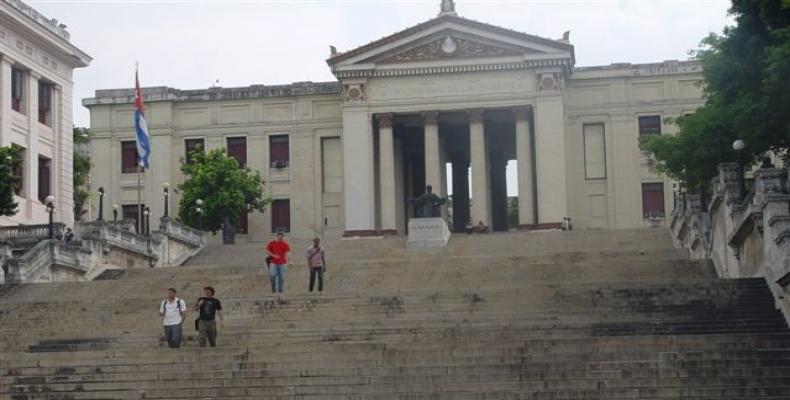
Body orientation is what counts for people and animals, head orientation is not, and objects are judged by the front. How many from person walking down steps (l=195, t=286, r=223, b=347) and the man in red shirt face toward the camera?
2

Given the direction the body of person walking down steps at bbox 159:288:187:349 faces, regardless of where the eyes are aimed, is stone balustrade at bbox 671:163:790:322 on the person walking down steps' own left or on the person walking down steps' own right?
on the person walking down steps' own left

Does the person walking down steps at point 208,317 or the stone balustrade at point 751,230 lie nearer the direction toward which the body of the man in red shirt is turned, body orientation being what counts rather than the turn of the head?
the person walking down steps

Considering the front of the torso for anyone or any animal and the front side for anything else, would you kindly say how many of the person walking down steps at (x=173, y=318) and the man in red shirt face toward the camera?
2

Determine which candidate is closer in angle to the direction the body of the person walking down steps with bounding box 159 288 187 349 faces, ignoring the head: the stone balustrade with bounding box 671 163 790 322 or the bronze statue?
the stone balustrade

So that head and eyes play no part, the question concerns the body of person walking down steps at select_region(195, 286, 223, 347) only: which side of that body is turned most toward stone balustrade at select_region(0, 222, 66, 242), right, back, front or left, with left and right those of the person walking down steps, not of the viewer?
back

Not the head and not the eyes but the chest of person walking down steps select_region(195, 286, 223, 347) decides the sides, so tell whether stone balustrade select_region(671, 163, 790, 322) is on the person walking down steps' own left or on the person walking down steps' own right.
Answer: on the person walking down steps' own left

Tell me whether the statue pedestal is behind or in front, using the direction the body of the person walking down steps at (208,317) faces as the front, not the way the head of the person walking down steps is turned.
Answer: behind

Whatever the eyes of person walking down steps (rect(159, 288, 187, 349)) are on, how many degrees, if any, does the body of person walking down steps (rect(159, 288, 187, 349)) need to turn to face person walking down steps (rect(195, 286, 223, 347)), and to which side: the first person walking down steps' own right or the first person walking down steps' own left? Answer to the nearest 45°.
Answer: approximately 90° to the first person walking down steps' own left

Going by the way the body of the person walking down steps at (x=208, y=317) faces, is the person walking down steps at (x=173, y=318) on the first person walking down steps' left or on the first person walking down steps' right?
on the first person walking down steps' right
